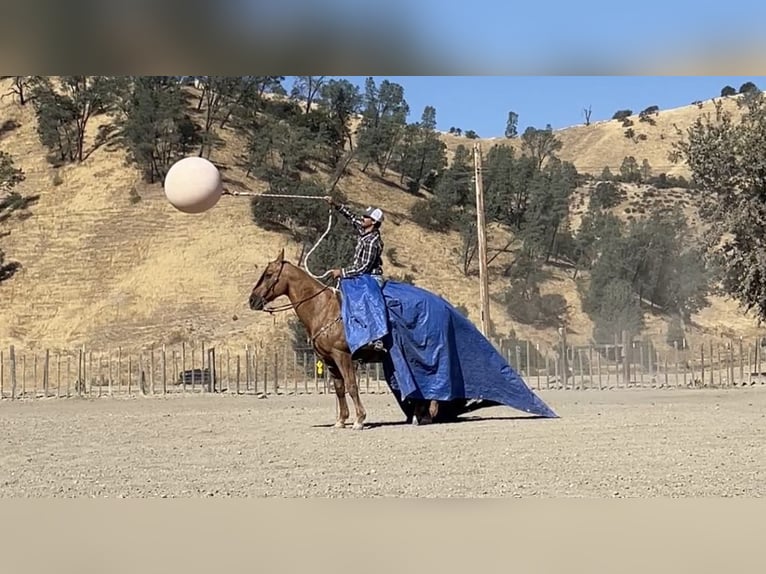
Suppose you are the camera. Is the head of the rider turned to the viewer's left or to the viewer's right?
to the viewer's left

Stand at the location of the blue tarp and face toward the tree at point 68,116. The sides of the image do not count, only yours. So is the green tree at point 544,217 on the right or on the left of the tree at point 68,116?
right

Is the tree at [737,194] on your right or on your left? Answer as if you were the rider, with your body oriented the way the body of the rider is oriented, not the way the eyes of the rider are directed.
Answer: on your right

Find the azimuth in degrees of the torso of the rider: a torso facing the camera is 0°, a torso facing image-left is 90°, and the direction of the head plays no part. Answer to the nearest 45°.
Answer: approximately 90°

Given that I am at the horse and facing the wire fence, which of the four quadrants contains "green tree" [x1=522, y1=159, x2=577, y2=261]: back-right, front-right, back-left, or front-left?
front-right

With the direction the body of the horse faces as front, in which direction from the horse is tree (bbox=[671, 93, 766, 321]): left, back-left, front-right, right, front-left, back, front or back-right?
back-right

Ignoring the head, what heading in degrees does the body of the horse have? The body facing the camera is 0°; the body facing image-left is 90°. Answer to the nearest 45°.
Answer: approximately 90°

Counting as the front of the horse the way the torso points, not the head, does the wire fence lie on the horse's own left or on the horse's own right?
on the horse's own right

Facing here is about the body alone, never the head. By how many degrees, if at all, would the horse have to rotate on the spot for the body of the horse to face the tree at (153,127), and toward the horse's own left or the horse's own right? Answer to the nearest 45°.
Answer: approximately 90° to the horse's own right

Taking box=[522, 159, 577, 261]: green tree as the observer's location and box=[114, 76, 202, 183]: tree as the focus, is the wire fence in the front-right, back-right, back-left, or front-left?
front-left
